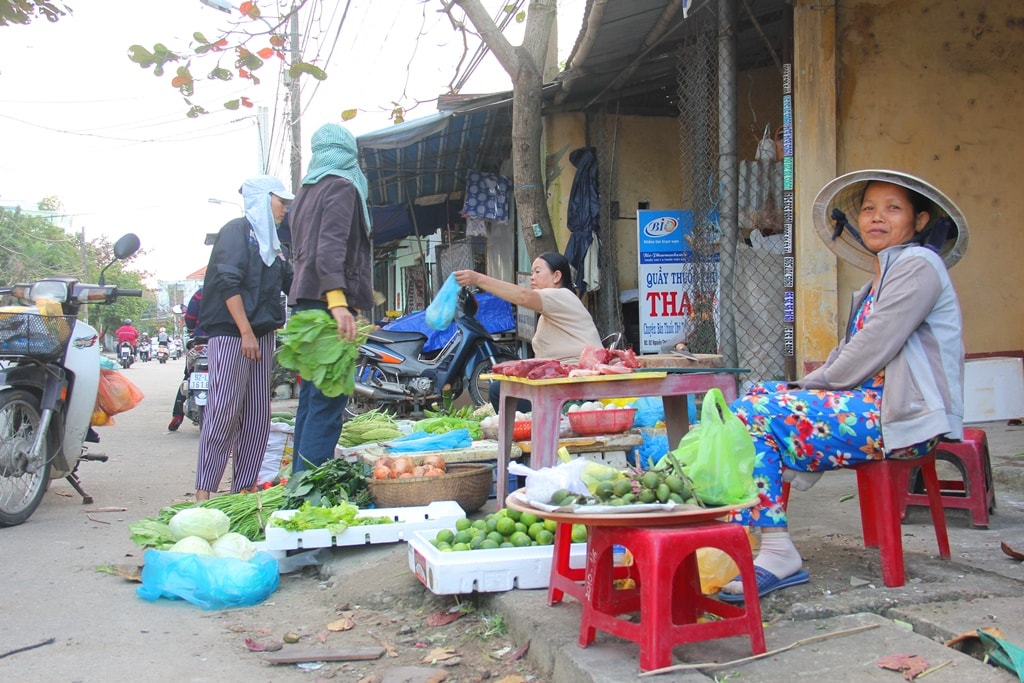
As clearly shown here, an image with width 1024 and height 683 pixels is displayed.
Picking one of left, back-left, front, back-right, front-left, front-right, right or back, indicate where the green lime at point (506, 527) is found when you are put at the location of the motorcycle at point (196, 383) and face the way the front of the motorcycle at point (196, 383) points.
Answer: back

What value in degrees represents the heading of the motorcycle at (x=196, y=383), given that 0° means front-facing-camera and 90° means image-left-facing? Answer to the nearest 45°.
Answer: approximately 180°

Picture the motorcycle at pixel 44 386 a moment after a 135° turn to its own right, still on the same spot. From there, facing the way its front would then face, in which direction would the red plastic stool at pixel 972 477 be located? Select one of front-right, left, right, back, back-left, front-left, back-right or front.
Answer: back-right

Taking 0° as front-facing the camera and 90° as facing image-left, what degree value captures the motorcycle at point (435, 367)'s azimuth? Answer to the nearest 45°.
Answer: approximately 270°

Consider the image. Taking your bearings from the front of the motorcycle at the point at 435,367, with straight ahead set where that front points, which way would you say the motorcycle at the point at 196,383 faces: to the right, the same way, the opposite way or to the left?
to the left

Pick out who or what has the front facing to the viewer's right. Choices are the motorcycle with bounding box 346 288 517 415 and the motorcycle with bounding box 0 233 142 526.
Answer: the motorcycle with bounding box 346 288 517 415

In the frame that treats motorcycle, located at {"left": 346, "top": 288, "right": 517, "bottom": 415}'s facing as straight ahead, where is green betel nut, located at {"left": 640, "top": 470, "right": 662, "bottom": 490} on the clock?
The green betel nut is roughly at 3 o'clock from the motorcycle.

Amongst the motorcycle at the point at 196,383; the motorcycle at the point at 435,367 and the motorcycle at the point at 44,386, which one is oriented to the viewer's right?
the motorcycle at the point at 435,367

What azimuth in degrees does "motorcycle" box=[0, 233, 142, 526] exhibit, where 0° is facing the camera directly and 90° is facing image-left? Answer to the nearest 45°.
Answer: approximately 45°

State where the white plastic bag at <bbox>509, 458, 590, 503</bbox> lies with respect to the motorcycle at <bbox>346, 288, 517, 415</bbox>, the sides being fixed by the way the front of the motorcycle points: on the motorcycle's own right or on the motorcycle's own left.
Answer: on the motorcycle's own right

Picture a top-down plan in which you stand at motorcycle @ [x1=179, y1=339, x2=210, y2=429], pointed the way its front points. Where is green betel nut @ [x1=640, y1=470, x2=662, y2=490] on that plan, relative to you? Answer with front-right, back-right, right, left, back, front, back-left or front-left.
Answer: back
